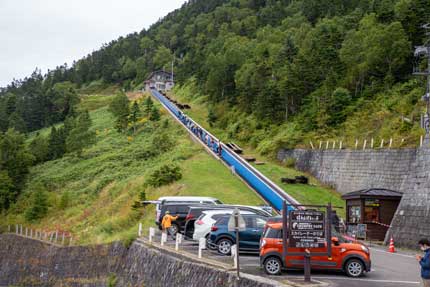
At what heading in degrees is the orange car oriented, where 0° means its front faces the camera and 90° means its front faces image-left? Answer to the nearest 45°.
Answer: approximately 270°

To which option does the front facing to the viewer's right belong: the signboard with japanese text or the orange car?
the orange car

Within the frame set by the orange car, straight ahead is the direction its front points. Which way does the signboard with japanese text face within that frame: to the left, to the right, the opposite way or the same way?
to the right

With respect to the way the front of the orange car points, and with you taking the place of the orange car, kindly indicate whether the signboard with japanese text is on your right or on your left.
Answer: on your right

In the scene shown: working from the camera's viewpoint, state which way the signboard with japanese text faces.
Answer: facing the viewer

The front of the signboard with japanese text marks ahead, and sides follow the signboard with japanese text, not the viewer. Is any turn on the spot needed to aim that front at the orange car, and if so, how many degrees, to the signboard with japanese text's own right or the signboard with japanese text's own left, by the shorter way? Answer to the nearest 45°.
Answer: approximately 135° to the signboard with japanese text's own left

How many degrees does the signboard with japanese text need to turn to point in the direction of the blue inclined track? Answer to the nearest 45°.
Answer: approximately 180°
